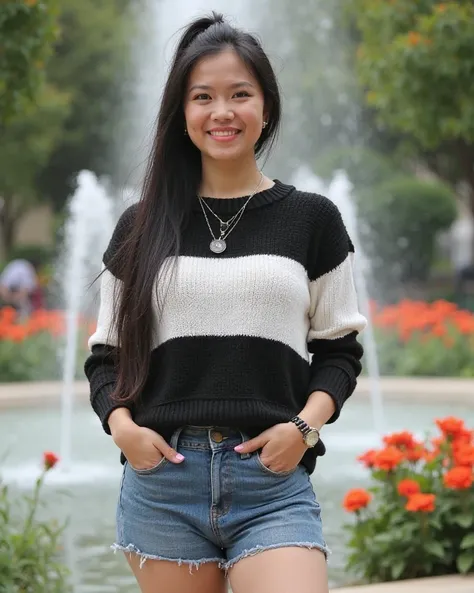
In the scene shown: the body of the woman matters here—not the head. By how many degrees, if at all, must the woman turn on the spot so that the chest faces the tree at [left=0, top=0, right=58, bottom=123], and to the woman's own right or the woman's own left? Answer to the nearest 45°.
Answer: approximately 180°

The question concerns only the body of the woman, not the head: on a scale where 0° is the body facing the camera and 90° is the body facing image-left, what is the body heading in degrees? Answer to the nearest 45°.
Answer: approximately 0°

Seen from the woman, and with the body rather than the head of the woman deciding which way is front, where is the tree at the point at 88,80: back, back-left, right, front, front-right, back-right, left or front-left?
back

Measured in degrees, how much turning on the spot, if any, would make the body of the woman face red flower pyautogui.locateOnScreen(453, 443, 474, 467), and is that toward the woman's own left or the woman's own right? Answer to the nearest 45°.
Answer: approximately 135° to the woman's own left

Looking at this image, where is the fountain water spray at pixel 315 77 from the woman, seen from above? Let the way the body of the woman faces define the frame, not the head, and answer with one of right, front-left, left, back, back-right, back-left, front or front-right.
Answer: back

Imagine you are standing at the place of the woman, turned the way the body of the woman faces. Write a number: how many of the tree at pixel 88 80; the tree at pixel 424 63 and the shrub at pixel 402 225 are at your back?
3

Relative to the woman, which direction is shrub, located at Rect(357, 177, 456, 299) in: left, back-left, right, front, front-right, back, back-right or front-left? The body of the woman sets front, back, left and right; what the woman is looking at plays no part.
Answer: back
